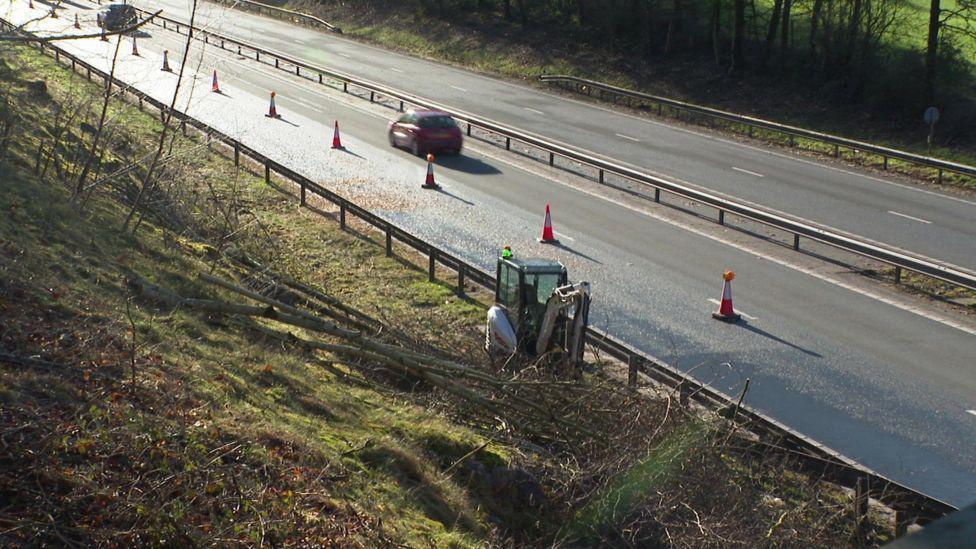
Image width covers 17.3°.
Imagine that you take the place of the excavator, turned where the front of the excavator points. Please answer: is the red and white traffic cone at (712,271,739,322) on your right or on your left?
on your left

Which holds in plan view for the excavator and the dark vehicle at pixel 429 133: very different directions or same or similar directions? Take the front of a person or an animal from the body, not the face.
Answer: very different directions

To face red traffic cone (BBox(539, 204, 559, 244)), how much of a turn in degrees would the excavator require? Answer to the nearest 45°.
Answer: approximately 135° to its left

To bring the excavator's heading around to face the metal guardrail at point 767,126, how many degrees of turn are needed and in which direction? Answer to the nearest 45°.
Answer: approximately 135° to its left

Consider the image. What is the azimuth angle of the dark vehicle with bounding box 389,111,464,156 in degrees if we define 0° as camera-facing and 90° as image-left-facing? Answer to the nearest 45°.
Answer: approximately 135°

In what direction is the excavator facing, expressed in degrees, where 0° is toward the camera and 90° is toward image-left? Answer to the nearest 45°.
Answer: approximately 315°
